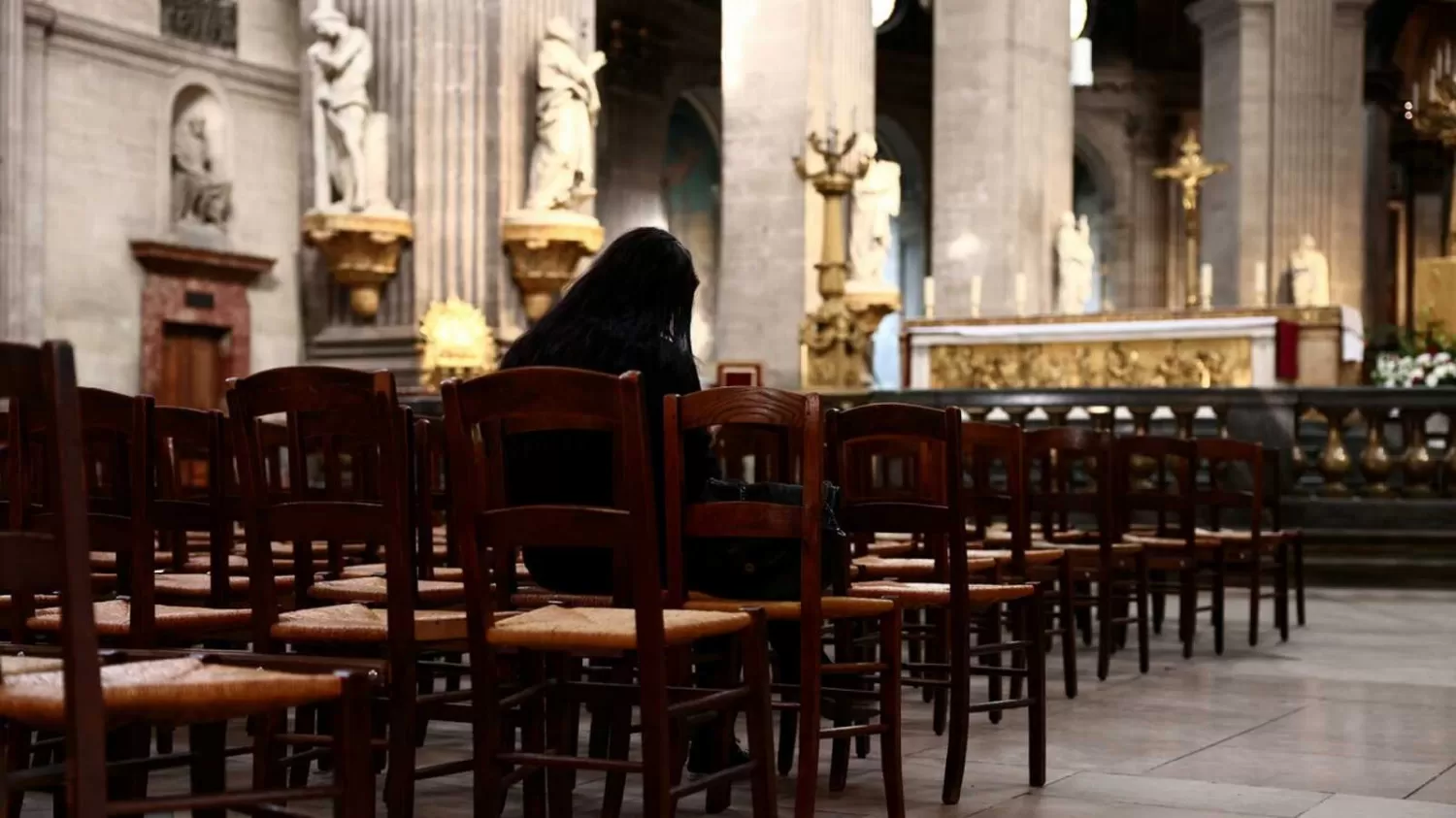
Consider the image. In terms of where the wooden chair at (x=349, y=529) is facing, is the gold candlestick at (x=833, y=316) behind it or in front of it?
in front

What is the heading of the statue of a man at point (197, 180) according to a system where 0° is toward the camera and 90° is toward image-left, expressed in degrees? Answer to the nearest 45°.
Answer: approximately 315°

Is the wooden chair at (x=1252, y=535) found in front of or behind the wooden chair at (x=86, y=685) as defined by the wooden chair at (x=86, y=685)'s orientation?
in front

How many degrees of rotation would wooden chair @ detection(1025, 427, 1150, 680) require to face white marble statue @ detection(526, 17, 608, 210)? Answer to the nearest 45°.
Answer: approximately 90° to its left

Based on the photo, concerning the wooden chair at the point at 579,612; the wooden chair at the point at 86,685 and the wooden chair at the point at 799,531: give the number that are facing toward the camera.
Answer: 0

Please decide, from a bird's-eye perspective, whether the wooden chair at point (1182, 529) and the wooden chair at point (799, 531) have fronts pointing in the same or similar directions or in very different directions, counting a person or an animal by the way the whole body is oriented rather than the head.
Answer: same or similar directions

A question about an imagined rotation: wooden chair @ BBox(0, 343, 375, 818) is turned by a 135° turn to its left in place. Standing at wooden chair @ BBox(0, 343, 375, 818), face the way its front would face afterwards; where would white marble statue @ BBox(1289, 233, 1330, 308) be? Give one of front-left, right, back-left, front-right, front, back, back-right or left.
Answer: back-right

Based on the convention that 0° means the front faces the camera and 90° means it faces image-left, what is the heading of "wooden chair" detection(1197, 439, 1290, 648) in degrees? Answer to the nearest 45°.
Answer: approximately 225°

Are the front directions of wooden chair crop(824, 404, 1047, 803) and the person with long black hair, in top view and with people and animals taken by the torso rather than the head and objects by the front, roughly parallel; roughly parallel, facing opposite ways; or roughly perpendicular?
roughly parallel

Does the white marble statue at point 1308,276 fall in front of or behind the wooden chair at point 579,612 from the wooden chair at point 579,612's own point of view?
in front

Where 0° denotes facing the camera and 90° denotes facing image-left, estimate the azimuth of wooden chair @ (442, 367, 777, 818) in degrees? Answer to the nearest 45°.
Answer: approximately 225°

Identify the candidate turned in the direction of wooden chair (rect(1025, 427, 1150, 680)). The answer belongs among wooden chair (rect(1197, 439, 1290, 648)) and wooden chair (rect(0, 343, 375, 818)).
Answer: wooden chair (rect(0, 343, 375, 818))

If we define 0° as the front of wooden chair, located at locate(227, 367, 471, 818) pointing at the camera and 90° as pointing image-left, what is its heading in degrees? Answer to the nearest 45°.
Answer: approximately 225°

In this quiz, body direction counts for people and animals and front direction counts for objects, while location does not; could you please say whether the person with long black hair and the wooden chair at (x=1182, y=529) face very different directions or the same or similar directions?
same or similar directions
